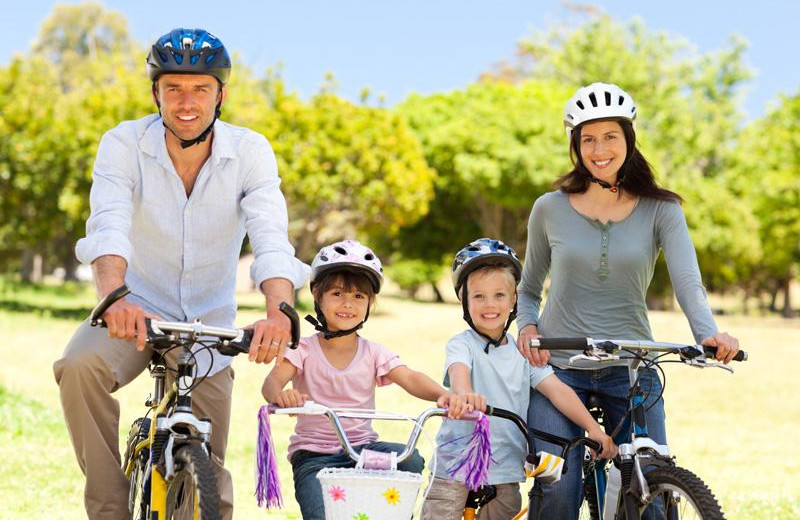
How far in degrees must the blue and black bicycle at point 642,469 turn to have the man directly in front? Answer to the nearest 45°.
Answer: approximately 135° to its right

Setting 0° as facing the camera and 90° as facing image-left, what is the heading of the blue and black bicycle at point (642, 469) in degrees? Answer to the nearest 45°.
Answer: approximately 315°

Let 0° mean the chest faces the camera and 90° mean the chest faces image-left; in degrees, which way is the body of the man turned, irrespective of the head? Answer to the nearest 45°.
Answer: approximately 0°

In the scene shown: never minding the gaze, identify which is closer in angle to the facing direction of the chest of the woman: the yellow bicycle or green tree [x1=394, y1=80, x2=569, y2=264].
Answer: the yellow bicycle

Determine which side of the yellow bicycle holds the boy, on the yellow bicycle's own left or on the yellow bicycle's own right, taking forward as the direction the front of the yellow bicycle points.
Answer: on the yellow bicycle's own left

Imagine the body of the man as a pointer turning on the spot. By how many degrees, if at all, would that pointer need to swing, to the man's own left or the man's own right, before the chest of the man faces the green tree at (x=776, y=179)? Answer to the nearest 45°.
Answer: approximately 135° to the man's own left

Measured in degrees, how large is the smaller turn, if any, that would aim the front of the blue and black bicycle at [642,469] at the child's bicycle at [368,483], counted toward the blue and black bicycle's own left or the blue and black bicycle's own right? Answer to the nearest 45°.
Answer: approximately 90° to the blue and black bicycle's own right

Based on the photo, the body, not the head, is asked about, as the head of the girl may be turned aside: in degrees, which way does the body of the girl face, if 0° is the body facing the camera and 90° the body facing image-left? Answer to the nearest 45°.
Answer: approximately 0°

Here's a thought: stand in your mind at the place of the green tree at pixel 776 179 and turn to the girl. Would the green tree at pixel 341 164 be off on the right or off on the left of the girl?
right
